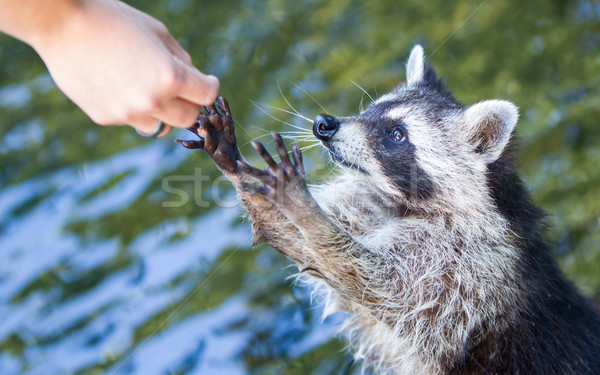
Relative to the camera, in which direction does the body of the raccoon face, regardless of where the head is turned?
to the viewer's left
